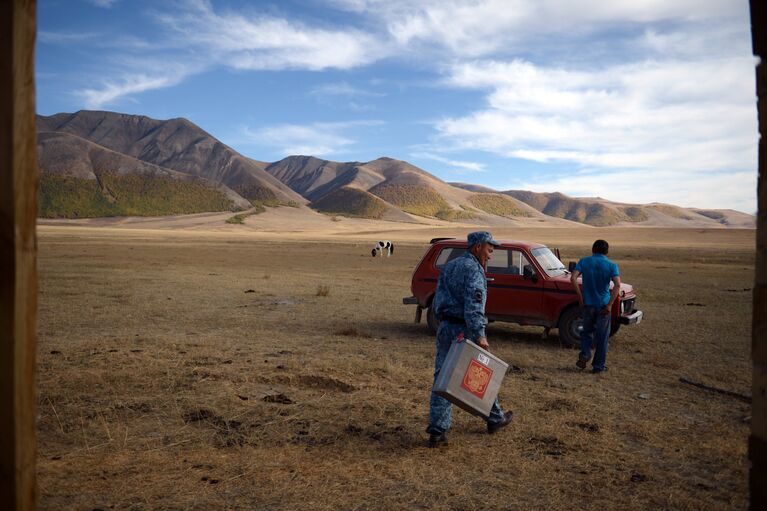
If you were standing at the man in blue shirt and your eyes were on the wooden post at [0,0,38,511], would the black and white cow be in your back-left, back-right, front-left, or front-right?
back-right

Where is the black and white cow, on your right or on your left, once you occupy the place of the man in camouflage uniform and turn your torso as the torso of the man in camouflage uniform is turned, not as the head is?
on your left

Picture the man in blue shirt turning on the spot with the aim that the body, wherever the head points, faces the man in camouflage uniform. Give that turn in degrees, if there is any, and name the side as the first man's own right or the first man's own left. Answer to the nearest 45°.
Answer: approximately 180°

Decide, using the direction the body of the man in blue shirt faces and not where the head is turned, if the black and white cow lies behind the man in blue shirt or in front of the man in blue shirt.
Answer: in front

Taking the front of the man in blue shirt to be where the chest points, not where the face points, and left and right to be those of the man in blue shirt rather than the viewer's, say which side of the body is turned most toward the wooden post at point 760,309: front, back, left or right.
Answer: back

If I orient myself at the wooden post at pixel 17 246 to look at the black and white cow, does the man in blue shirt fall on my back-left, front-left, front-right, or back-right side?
front-right

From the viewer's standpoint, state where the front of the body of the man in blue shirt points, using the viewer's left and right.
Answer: facing away from the viewer

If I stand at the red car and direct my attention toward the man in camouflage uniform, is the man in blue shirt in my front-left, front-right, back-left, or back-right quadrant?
front-left

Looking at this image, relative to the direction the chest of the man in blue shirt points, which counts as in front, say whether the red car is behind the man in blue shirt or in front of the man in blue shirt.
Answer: in front
